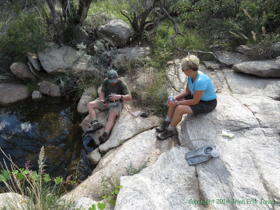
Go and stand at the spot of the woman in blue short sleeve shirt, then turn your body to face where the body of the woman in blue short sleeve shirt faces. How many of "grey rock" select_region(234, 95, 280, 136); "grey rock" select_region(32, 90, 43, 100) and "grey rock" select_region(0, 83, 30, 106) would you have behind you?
1

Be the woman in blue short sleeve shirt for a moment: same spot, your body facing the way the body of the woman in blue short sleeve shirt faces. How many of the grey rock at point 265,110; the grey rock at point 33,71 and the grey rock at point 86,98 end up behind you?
1

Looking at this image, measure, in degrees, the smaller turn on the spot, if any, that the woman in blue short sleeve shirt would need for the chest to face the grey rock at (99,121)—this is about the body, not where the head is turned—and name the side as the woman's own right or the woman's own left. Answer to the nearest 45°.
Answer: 0° — they already face it

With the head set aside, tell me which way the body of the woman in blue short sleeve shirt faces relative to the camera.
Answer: to the viewer's left

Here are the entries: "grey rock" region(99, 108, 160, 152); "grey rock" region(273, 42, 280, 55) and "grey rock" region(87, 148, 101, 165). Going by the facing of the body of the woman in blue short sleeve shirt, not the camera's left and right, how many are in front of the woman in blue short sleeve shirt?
2

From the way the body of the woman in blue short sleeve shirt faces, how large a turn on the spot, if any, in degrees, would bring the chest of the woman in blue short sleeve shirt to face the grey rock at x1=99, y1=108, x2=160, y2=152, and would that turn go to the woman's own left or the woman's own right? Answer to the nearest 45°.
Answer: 0° — they already face it

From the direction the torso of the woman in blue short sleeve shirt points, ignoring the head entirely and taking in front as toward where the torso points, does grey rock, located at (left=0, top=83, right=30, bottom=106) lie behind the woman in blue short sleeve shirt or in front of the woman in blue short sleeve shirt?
in front

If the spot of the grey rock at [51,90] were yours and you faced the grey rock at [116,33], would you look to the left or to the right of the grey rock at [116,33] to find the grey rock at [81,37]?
left

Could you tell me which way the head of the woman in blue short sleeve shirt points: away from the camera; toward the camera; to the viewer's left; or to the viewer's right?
to the viewer's left
